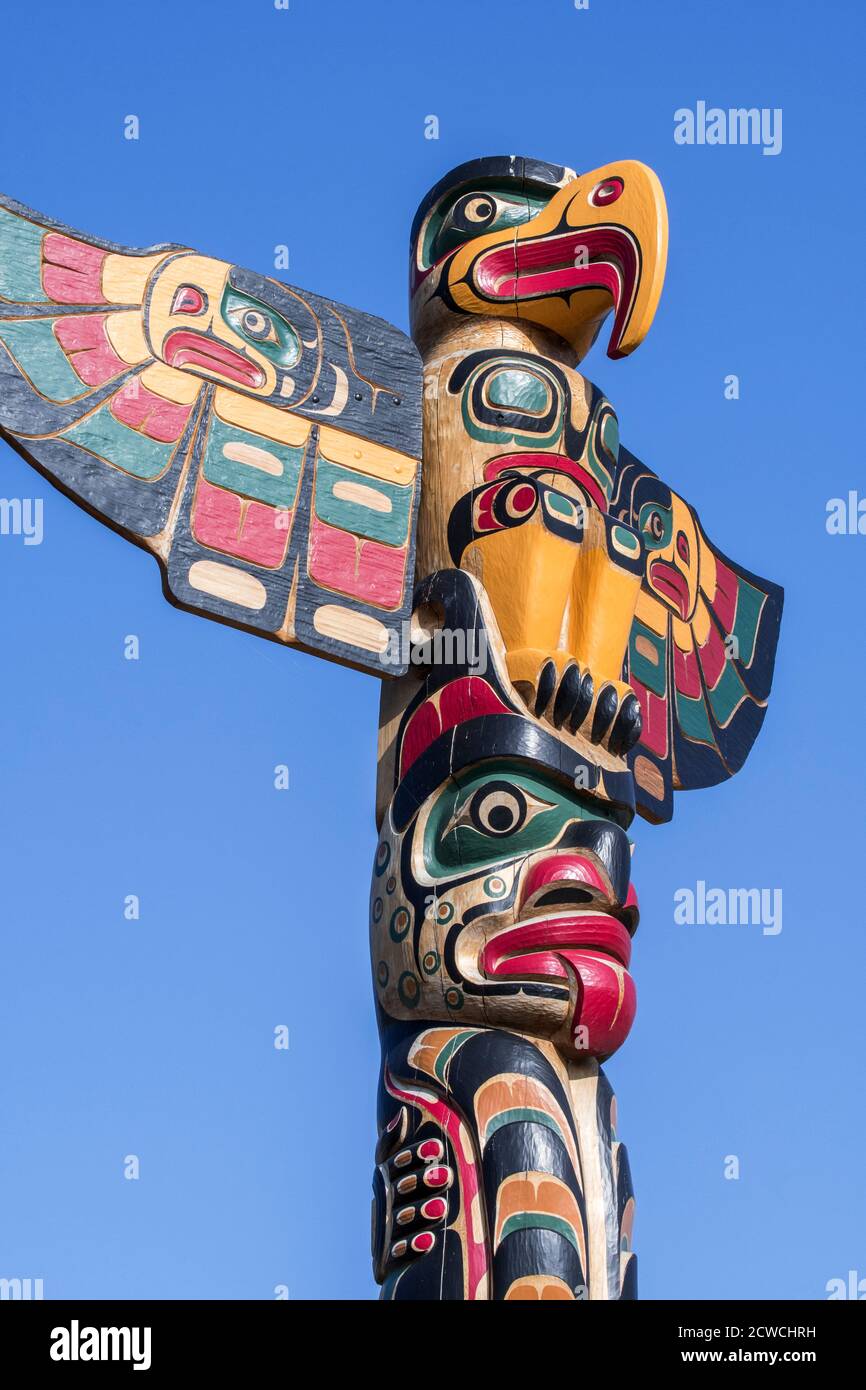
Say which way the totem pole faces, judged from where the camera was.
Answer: facing the viewer and to the right of the viewer
